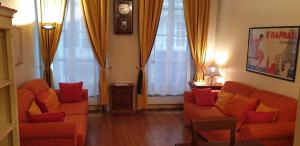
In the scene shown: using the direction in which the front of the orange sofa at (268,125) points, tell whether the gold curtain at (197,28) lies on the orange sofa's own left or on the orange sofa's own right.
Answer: on the orange sofa's own right

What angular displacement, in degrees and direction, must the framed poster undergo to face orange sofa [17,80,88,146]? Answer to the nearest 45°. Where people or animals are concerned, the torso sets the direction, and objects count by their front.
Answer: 0° — it already faces it

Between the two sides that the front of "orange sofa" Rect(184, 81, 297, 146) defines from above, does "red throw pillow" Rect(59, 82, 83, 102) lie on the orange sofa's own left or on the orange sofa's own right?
on the orange sofa's own right

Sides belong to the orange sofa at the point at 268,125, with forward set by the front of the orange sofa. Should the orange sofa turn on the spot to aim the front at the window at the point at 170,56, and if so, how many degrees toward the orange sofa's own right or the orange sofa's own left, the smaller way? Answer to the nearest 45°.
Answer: approximately 90° to the orange sofa's own right

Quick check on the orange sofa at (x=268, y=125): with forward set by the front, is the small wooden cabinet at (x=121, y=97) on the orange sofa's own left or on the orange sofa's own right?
on the orange sofa's own right

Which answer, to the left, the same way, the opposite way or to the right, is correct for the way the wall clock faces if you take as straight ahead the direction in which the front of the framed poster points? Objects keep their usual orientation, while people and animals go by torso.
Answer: to the left

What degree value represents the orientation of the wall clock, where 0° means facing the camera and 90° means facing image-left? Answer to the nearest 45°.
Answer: approximately 0°

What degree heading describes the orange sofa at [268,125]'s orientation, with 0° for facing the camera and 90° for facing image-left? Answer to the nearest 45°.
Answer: approximately 45°
